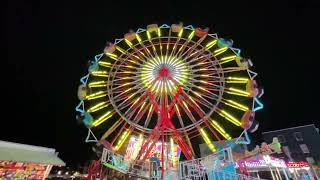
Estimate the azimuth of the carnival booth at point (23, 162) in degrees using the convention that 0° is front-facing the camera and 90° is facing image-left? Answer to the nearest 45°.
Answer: approximately 315°

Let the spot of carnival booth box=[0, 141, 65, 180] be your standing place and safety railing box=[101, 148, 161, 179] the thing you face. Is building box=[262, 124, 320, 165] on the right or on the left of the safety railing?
left
